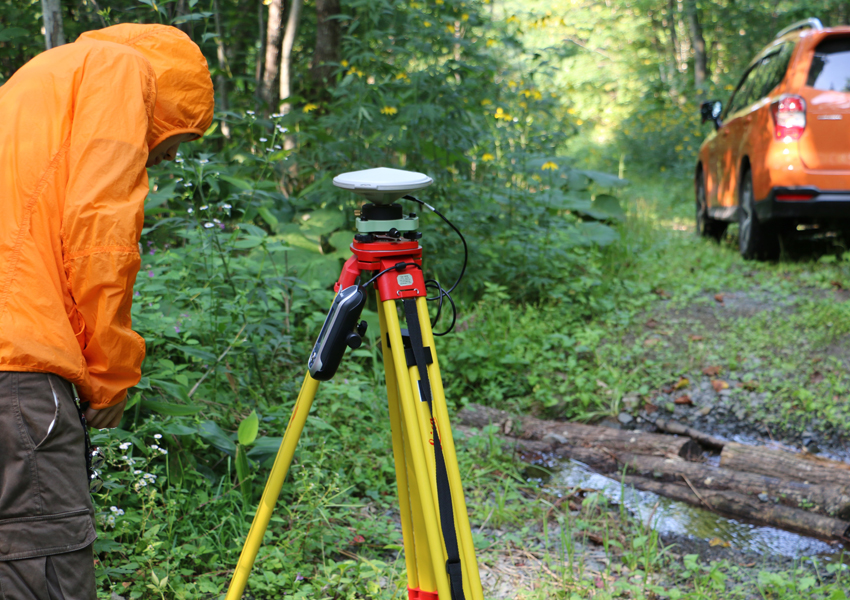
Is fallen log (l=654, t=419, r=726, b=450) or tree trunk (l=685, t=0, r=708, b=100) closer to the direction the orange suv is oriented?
the tree trunk

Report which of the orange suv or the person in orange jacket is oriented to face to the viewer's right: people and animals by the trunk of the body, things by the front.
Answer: the person in orange jacket

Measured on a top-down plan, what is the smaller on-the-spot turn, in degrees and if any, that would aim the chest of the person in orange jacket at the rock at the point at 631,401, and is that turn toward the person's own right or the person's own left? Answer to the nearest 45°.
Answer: approximately 45° to the person's own left

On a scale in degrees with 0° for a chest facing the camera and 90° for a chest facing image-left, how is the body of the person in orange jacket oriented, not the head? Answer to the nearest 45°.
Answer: approximately 270°

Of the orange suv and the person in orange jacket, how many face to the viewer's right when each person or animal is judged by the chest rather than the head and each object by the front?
1

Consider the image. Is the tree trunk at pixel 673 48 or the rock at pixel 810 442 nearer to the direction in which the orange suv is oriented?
the tree trunk

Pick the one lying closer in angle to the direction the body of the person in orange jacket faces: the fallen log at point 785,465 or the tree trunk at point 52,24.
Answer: the fallen log

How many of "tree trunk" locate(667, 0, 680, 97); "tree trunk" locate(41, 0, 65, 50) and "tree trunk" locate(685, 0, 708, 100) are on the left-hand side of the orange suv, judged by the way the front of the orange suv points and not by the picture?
1

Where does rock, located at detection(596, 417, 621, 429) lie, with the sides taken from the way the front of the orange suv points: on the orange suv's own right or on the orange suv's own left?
on the orange suv's own left

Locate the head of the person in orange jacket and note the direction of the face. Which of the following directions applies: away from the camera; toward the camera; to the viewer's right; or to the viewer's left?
to the viewer's right

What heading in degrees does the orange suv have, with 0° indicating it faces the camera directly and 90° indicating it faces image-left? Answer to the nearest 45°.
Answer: approximately 135°

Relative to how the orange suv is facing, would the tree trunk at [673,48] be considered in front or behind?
in front

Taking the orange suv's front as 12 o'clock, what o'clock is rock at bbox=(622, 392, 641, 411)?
The rock is roughly at 8 o'clock from the orange suv.

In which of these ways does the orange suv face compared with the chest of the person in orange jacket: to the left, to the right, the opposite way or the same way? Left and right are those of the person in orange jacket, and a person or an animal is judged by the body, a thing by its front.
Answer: to the left

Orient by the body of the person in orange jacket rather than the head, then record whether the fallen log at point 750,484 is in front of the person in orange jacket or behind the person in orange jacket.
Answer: in front
